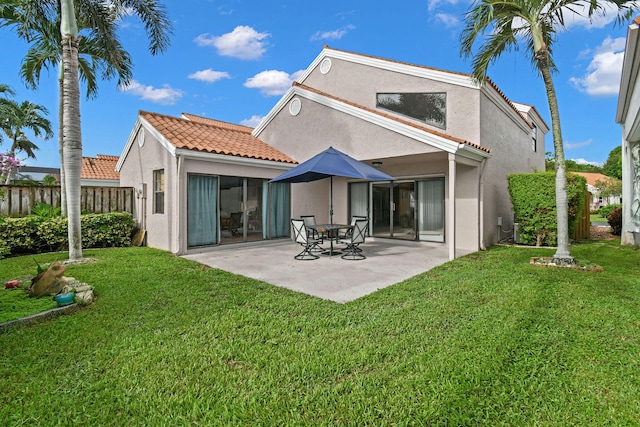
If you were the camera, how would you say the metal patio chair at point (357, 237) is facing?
facing away from the viewer and to the left of the viewer

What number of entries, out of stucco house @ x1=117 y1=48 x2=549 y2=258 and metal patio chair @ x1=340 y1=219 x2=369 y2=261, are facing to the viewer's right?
0

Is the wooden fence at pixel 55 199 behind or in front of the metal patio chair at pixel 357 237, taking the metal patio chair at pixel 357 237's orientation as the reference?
in front

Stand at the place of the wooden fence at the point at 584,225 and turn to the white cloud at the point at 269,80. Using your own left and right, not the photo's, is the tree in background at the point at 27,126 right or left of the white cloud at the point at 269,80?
left
